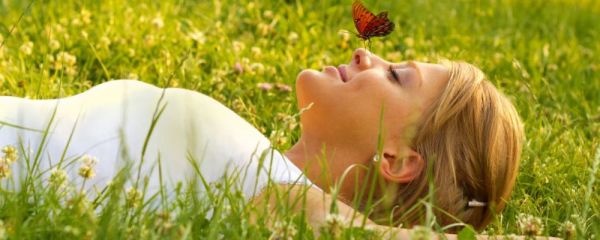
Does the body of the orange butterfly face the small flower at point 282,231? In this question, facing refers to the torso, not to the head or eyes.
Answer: no

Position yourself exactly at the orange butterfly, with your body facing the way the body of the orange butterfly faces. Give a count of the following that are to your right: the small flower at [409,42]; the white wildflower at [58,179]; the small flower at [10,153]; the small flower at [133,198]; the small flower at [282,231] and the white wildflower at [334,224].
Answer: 1

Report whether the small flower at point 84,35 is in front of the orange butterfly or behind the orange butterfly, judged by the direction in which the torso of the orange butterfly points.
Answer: in front

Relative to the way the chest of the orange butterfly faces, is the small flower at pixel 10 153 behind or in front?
in front

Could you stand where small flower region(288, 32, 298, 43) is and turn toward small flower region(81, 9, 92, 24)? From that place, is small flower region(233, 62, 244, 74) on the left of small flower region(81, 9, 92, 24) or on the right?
left

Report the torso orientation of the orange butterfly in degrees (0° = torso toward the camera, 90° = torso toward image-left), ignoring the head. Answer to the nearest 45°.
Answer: approximately 90°
